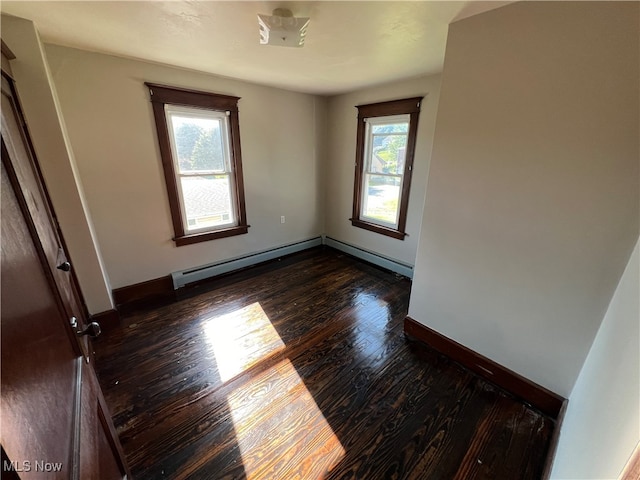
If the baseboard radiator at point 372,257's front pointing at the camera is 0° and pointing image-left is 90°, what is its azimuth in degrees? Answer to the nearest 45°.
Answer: approximately 45°

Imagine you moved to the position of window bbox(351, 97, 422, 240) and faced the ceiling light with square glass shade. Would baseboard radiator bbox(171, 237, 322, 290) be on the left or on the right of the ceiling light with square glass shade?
right

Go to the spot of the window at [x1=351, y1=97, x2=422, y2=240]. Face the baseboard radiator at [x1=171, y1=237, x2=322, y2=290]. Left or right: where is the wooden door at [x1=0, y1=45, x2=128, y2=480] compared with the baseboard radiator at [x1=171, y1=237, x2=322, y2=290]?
left

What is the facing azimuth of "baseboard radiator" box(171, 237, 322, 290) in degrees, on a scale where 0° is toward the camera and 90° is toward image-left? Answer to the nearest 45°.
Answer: approximately 315°

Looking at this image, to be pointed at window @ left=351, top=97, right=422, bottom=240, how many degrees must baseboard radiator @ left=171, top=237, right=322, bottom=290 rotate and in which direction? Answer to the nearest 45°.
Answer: approximately 45° to its left

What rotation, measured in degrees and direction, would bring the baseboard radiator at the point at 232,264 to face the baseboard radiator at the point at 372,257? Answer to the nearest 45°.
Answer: approximately 45° to its left
